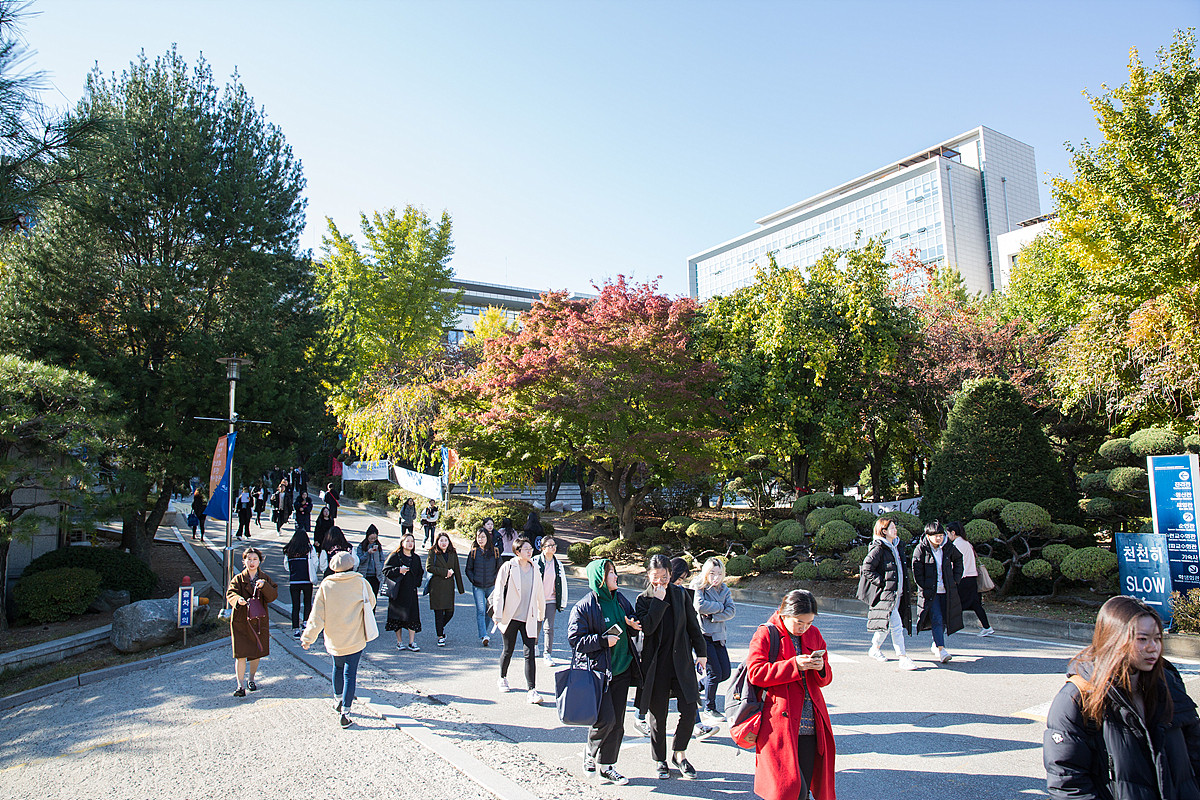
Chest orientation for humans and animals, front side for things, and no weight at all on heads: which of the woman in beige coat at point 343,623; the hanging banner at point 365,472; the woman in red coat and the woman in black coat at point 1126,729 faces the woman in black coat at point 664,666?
the hanging banner

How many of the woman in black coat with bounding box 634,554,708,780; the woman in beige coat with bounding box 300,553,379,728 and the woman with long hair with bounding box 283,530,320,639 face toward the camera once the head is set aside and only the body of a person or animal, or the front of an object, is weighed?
1

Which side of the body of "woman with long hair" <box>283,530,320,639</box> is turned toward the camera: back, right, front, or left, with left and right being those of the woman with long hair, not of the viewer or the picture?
back

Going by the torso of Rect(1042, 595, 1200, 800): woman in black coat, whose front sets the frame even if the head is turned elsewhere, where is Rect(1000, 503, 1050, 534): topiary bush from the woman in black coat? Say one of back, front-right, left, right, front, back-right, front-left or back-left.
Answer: back-left

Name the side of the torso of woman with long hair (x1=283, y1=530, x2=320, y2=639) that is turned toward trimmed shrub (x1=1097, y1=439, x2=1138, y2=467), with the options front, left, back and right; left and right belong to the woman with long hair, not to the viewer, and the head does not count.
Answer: right

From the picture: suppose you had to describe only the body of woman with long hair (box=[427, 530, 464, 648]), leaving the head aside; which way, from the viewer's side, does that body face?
toward the camera

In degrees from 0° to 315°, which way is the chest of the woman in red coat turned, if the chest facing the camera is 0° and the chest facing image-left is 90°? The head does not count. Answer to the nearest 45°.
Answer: approximately 315°

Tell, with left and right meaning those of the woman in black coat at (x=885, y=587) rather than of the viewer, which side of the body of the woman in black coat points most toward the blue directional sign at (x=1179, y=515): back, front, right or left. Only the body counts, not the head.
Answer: left

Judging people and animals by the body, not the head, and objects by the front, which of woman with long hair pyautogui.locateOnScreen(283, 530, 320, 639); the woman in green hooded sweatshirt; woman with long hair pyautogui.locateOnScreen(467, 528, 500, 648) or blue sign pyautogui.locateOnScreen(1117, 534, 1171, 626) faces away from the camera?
woman with long hair pyautogui.locateOnScreen(283, 530, 320, 639)

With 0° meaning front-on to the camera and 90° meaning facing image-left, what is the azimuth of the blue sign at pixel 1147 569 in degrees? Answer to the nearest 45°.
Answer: approximately 0°

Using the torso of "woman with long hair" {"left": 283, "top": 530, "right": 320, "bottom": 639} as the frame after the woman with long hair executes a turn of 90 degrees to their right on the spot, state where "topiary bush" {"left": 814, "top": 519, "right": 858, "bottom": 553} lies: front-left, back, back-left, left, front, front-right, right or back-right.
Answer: front

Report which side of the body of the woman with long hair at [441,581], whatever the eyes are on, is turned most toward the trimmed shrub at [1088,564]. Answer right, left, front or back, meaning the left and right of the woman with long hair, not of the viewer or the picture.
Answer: left

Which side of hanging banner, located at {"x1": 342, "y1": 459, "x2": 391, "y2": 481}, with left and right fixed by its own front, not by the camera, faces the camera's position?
front

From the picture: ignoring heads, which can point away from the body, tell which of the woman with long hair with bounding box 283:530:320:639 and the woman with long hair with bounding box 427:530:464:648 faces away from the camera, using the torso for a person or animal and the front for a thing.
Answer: the woman with long hair with bounding box 283:530:320:639

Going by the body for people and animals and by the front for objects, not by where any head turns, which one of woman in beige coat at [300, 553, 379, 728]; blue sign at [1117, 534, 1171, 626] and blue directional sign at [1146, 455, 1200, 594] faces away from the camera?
the woman in beige coat

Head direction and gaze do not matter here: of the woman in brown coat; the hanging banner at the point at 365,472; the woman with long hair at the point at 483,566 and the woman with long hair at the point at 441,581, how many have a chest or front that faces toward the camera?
4
